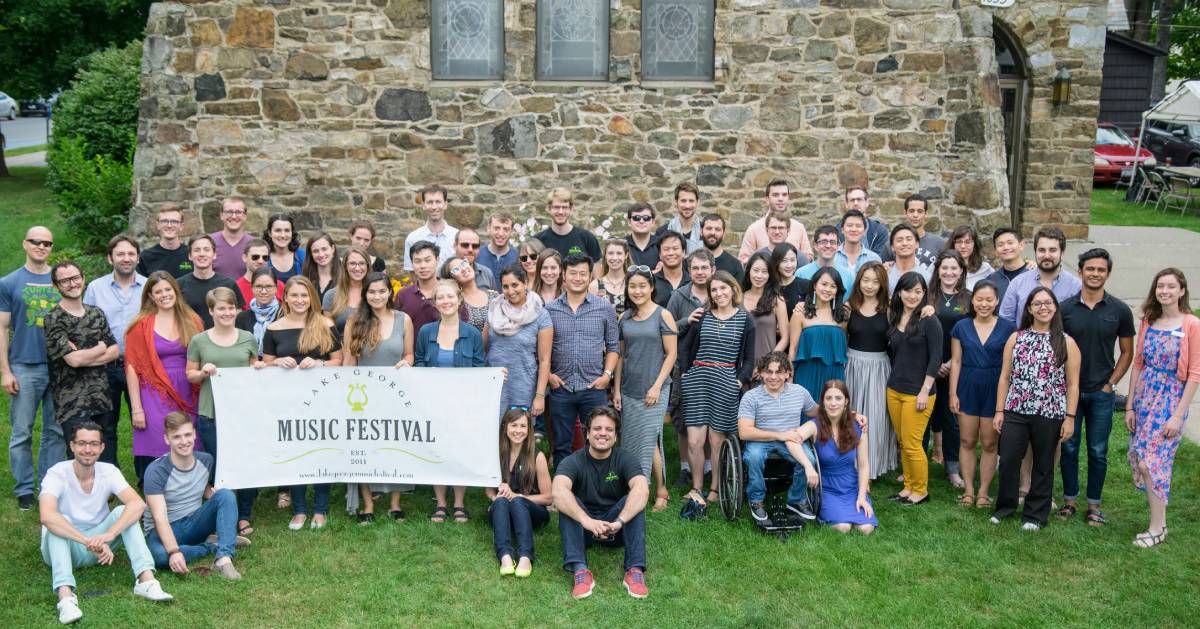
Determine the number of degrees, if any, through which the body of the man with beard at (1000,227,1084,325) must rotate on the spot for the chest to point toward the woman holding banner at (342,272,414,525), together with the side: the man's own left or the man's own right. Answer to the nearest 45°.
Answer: approximately 45° to the man's own right

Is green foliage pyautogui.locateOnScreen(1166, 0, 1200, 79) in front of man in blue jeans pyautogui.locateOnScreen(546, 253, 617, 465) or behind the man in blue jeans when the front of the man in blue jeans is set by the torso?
behind

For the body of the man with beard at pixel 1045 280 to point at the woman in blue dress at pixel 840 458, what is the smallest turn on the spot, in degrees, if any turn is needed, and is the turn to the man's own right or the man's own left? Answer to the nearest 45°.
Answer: approximately 45° to the man's own right

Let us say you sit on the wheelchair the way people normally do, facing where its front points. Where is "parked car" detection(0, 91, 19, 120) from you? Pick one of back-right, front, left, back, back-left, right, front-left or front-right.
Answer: back-right

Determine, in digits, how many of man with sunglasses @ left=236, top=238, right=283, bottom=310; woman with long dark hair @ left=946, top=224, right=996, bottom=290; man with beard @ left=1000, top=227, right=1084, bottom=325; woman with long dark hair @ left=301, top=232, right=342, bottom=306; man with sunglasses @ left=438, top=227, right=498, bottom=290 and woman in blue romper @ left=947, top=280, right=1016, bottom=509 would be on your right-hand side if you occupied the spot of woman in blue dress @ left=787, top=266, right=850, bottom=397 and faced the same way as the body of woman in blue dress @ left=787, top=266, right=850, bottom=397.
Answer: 3

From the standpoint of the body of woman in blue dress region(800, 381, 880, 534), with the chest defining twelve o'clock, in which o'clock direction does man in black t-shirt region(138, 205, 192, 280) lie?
The man in black t-shirt is roughly at 3 o'clock from the woman in blue dress.

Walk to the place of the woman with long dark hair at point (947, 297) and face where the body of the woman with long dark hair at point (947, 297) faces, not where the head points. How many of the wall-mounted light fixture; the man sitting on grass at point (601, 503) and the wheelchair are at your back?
1
